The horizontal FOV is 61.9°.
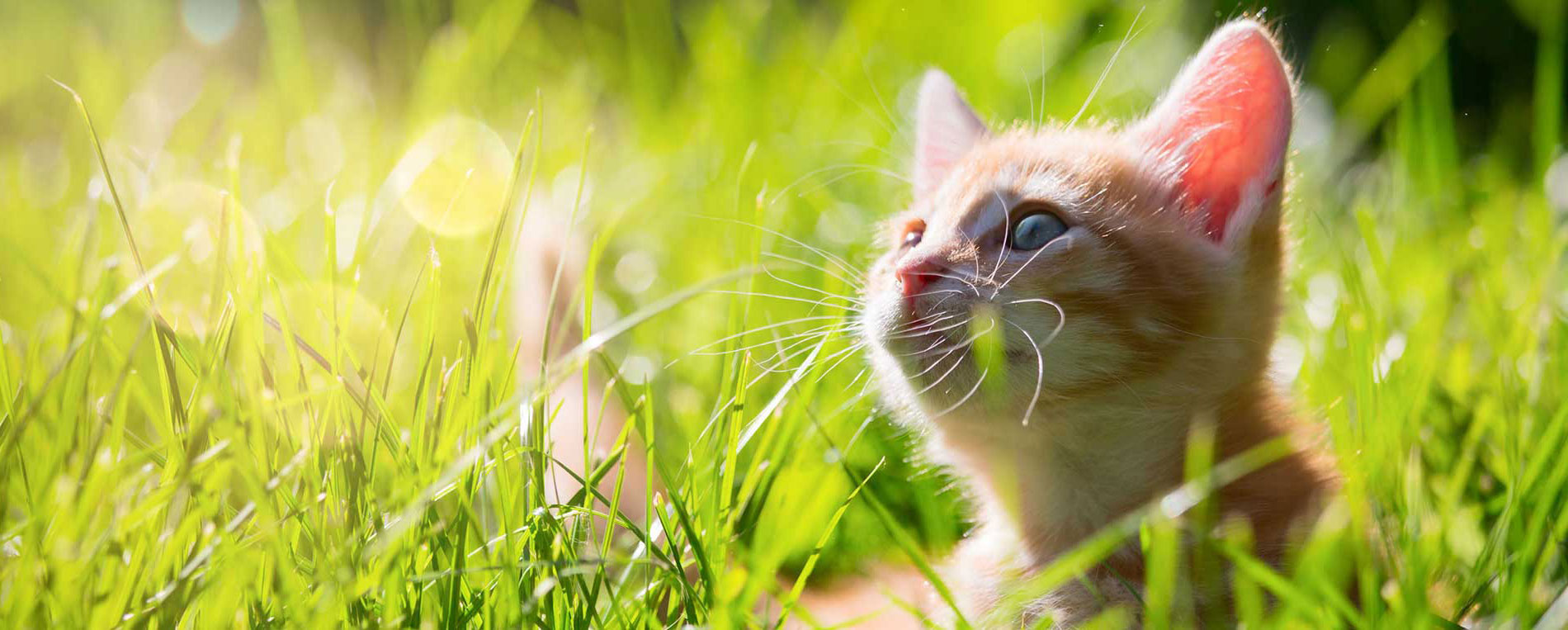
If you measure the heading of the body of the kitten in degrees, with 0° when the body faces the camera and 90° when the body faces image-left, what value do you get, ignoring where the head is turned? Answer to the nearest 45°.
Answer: approximately 45°
